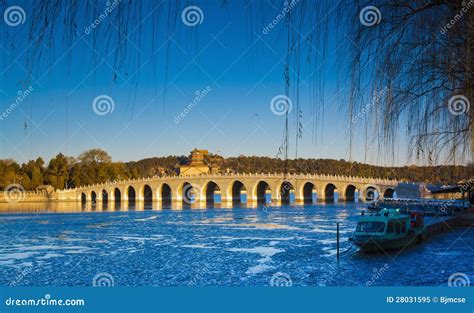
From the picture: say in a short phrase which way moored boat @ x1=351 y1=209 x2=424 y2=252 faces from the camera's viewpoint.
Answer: facing the viewer and to the left of the viewer
